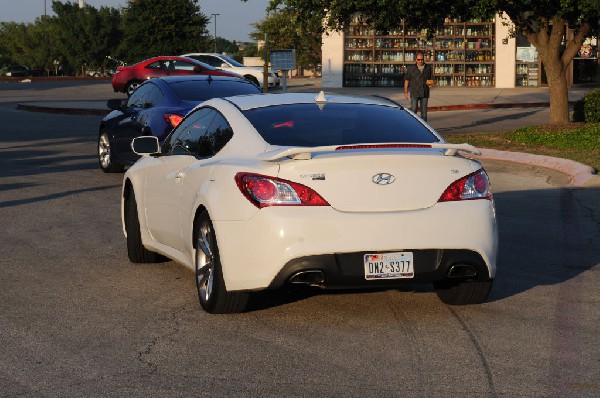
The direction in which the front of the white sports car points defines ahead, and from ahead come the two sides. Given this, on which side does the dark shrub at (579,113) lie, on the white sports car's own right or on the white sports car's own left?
on the white sports car's own right

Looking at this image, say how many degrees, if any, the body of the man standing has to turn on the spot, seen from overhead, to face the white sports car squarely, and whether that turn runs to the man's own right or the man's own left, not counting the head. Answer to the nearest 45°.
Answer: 0° — they already face it

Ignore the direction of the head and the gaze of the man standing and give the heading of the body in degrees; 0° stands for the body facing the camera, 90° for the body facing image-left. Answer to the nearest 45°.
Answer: approximately 0°

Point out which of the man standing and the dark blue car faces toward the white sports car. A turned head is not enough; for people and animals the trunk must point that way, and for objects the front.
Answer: the man standing

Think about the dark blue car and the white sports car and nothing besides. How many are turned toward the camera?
0

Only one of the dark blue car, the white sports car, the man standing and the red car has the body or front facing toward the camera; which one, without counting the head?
the man standing

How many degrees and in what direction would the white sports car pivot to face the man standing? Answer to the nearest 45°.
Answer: approximately 45° to its right

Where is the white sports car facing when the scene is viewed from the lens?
facing away from the viewer and to the left of the viewer

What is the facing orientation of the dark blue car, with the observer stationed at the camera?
facing away from the viewer and to the left of the viewer
